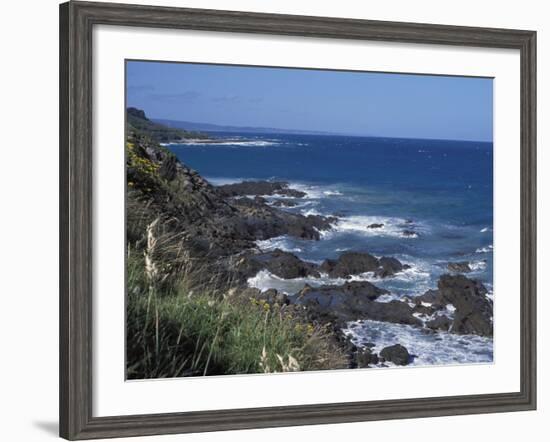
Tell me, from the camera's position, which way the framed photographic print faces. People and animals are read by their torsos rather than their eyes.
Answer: facing the viewer and to the right of the viewer
